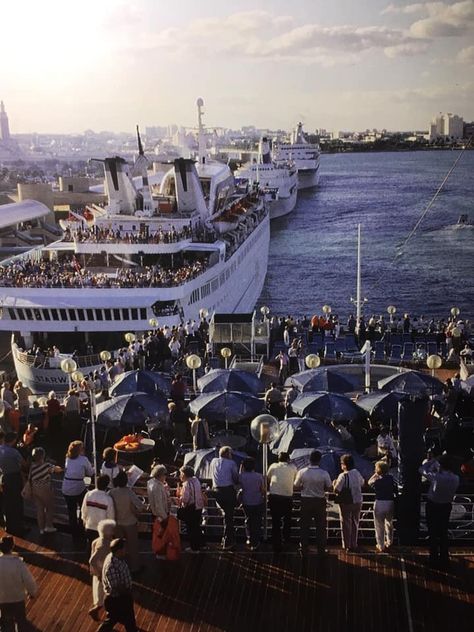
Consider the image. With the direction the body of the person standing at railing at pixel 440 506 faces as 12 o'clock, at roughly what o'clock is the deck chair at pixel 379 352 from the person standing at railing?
The deck chair is roughly at 1 o'clock from the person standing at railing.

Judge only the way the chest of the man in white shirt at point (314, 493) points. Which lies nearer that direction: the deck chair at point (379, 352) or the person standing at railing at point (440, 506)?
the deck chair

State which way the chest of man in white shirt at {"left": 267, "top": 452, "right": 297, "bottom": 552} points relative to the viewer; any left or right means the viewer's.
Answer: facing away from the viewer

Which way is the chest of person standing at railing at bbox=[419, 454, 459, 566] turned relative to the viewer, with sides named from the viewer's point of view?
facing away from the viewer and to the left of the viewer

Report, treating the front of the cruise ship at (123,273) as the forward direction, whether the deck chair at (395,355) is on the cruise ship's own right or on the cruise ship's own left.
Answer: on the cruise ship's own right

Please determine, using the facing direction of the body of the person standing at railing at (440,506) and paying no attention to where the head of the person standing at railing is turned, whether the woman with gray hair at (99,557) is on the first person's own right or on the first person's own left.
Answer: on the first person's own left

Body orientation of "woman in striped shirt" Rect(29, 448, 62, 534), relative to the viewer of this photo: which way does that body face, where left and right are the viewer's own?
facing away from the viewer and to the right of the viewer

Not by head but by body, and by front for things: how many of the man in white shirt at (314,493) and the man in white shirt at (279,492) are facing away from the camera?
2

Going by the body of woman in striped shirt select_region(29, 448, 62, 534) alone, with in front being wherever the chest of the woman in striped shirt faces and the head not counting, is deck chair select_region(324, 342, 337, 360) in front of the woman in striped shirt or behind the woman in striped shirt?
in front

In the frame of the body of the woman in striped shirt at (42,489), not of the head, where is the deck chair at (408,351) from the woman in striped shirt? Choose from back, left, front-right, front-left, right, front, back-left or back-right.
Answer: front

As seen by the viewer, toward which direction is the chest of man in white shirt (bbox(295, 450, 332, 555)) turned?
away from the camera

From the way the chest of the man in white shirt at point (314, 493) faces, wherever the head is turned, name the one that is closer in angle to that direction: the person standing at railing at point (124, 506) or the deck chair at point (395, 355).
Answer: the deck chair

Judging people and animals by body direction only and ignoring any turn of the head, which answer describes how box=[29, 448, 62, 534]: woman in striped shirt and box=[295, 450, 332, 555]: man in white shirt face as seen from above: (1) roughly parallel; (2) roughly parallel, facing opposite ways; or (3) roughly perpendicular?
roughly parallel

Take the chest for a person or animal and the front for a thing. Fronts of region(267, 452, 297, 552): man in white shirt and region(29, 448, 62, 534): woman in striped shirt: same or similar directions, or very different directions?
same or similar directions
